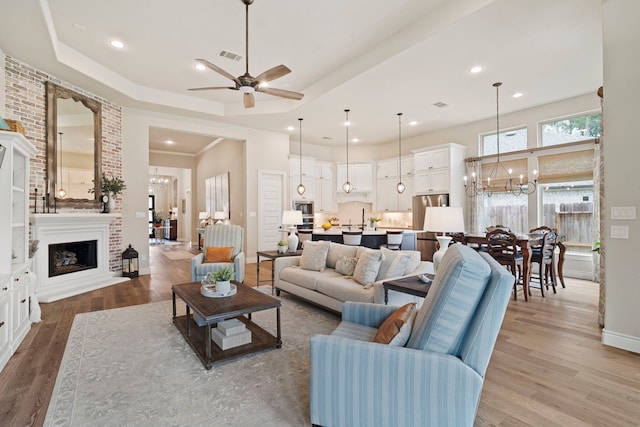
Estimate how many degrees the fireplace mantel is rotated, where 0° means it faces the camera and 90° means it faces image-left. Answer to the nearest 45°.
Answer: approximately 315°

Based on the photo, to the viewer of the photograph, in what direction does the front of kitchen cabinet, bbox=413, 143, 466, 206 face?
facing the viewer and to the left of the viewer

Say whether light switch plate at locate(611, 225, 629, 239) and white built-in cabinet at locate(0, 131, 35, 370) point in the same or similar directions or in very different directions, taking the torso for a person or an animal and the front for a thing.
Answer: very different directions

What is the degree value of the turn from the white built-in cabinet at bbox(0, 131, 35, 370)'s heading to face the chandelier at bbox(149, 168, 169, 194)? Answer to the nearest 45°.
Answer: approximately 90° to its left

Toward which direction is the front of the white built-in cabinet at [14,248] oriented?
to the viewer's right

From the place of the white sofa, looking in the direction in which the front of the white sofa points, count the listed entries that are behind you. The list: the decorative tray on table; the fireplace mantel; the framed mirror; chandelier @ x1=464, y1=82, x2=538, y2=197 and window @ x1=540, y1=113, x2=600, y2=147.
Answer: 2

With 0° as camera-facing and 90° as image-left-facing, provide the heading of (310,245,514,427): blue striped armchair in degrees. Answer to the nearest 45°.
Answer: approximately 90°

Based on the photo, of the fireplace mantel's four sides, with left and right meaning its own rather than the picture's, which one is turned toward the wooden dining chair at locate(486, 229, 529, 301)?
front

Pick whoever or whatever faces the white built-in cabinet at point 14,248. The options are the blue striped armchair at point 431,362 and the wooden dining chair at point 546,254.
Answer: the blue striped armchair

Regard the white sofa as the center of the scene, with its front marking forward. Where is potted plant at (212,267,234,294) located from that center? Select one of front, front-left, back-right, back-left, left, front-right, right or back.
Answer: front

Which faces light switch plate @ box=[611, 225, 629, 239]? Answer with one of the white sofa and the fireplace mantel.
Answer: the fireplace mantel

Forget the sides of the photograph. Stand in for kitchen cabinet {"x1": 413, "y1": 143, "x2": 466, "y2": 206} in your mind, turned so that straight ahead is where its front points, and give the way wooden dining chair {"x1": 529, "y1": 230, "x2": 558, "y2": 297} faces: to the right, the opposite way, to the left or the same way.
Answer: to the right

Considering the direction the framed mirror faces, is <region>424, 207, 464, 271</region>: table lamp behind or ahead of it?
ahead

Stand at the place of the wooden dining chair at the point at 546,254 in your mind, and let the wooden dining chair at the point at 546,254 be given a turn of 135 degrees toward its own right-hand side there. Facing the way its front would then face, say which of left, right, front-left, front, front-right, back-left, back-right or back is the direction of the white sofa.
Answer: back-right

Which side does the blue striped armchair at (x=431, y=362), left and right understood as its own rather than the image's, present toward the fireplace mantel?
front
